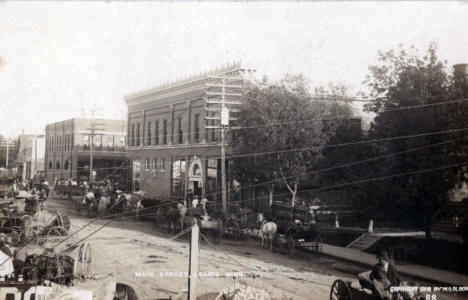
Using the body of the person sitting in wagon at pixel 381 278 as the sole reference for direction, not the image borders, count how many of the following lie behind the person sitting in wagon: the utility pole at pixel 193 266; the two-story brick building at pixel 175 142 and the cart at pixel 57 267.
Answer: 0

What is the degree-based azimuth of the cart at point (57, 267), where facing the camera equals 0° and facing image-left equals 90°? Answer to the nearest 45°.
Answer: approximately 90°

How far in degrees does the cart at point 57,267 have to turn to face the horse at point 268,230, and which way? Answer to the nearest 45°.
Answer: approximately 180°

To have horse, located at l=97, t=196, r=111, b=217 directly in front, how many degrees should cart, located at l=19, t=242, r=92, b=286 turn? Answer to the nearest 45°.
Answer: approximately 135° to its right

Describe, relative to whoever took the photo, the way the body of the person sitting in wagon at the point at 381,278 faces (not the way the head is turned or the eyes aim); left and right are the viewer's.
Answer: facing the viewer and to the left of the viewer

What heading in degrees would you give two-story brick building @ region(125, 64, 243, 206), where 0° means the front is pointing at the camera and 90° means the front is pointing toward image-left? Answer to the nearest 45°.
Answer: approximately 45°

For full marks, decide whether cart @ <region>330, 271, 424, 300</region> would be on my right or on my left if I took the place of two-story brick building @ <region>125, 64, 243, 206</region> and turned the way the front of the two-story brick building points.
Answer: on my left

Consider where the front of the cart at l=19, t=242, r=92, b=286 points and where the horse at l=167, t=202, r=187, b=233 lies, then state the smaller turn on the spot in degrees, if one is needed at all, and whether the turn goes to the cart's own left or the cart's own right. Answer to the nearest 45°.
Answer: approximately 180°

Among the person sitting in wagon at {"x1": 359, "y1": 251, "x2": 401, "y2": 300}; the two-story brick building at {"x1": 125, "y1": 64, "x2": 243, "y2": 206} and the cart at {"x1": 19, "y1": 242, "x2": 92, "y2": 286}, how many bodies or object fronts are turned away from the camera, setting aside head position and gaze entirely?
0
